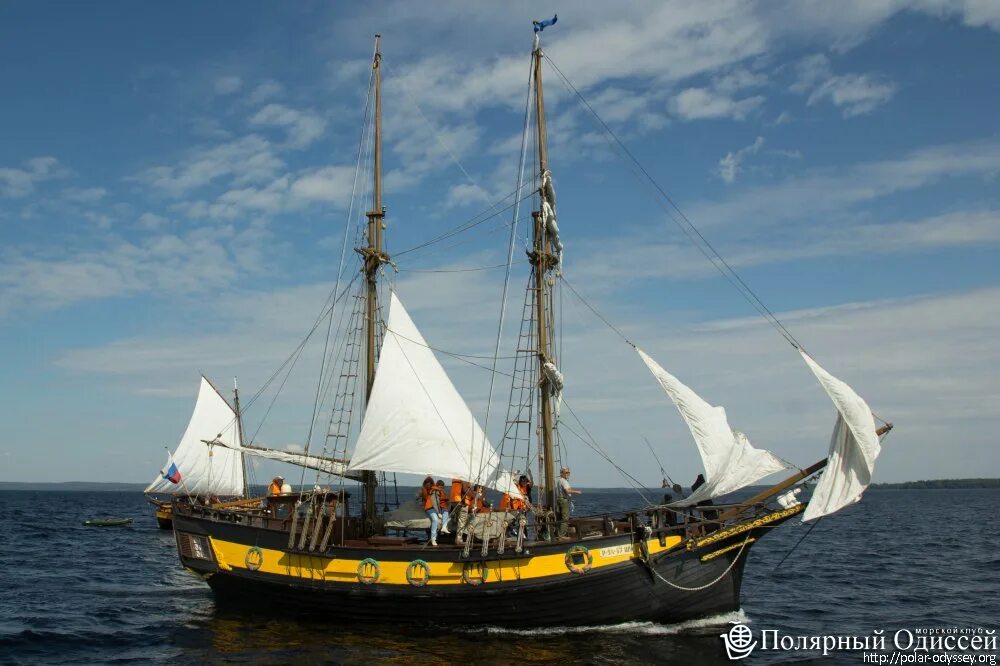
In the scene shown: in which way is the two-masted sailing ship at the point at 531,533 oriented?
to the viewer's right
